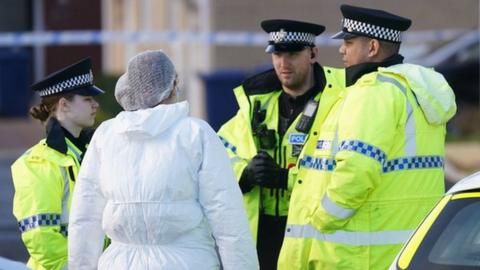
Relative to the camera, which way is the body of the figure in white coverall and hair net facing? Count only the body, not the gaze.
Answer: away from the camera

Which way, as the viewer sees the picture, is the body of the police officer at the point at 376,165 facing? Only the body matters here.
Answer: to the viewer's left

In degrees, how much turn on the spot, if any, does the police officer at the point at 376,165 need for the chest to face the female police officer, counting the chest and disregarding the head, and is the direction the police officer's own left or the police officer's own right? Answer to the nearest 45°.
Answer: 0° — they already face them

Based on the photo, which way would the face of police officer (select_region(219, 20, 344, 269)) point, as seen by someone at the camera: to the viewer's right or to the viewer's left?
to the viewer's left

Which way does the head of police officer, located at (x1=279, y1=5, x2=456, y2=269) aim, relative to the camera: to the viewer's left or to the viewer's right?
to the viewer's left

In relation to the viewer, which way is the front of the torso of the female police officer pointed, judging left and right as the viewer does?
facing to the right of the viewer

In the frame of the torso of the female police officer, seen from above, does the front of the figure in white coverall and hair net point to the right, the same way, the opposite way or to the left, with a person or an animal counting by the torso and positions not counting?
to the left

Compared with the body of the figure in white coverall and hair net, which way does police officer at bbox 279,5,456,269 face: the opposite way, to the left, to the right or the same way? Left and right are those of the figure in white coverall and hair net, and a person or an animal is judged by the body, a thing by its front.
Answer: to the left

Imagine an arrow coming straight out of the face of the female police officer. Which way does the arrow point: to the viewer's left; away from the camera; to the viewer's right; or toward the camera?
to the viewer's right
